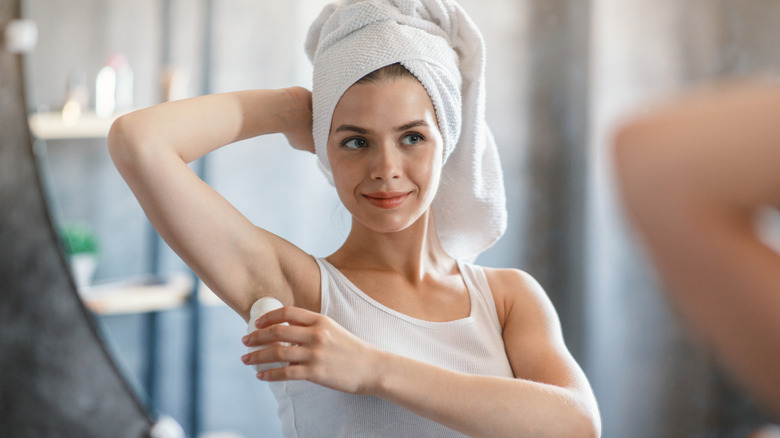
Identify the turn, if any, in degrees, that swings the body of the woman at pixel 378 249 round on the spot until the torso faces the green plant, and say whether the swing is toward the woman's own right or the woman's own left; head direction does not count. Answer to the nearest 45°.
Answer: approximately 135° to the woman's own right

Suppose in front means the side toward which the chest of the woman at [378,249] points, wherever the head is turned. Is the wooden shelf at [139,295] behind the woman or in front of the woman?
behind

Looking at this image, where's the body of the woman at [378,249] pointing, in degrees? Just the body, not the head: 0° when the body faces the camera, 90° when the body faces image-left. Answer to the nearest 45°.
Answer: approximately 0°

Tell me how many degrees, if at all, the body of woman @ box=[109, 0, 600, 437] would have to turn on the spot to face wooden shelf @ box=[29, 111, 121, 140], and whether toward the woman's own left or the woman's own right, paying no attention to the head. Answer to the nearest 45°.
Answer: approximately 135° to the woman's own right
